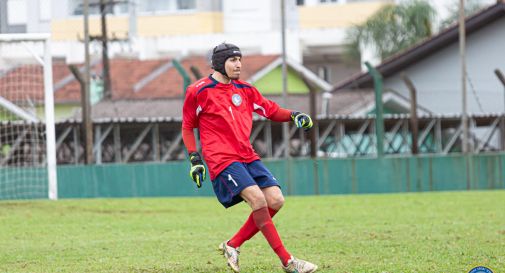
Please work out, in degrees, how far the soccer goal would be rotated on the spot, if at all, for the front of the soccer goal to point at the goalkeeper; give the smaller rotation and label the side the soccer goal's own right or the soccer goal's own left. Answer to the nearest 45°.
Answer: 0° — it already faces them

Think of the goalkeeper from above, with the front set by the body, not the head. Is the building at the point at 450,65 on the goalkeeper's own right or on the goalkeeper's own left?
on the goalkeeper's own left

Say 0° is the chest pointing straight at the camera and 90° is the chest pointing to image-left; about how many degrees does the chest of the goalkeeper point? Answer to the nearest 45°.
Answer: approximately 315°

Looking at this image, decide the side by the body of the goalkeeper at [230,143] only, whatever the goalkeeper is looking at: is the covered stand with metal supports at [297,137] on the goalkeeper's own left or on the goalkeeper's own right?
on the goalkeeper's own left

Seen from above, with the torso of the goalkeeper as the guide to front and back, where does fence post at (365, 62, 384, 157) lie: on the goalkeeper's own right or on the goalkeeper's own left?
on the goalkeeper's own left
